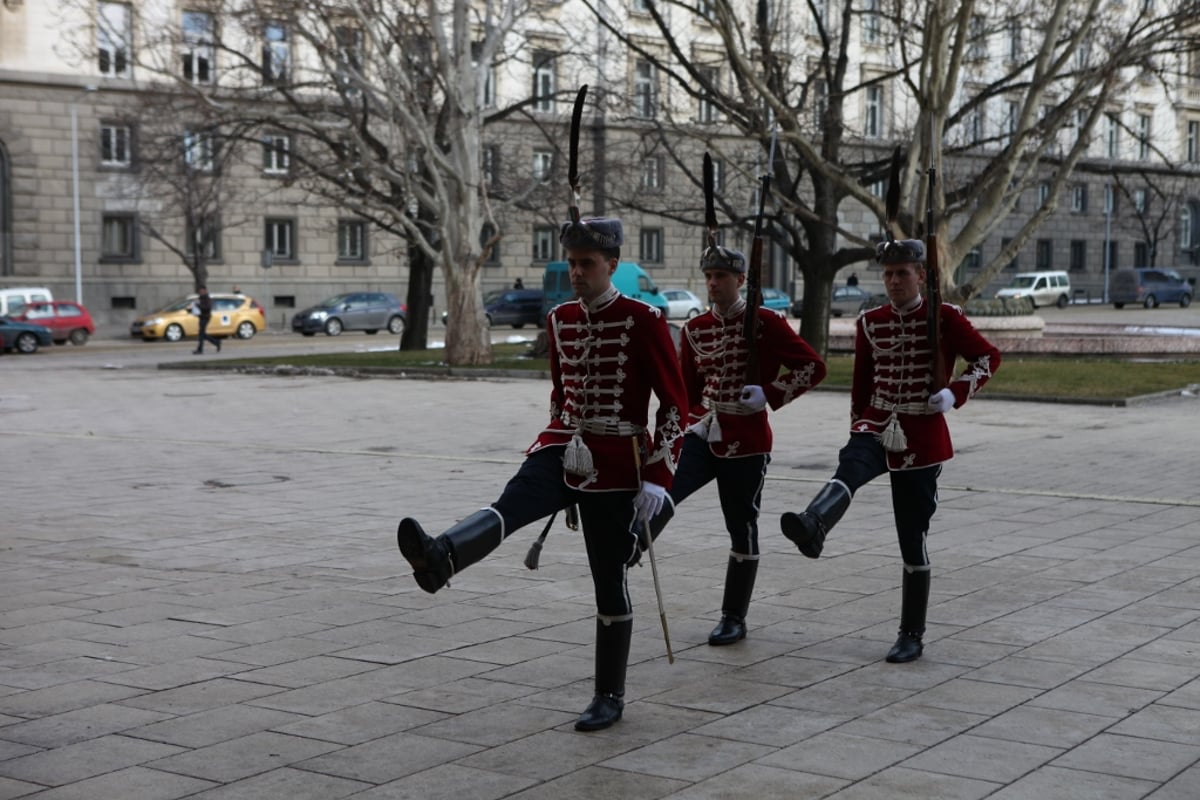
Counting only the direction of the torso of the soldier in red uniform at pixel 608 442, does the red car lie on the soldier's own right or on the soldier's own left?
on the soldier's own right

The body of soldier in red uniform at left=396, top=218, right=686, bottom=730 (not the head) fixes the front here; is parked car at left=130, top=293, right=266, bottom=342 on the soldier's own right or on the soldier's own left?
on the soldier's own right

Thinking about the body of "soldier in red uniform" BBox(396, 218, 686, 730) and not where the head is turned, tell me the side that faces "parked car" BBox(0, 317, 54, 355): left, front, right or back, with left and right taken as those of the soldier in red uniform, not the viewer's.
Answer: right

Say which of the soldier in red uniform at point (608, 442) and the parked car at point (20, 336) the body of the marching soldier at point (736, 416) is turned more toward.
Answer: the soldier in red uniform

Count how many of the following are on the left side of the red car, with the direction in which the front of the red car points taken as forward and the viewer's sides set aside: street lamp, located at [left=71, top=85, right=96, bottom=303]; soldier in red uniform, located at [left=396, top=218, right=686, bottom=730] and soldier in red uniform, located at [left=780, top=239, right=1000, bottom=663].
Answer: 2

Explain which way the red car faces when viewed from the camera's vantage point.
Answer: facing to the left of the viewer

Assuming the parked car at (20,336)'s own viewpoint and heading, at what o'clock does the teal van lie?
The teal van is roughly at 12 o'clock from the parked car.

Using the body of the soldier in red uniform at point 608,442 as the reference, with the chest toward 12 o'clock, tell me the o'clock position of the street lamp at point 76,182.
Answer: The street lamp is roughly at 4 o'clock from the soldier in red uniform.

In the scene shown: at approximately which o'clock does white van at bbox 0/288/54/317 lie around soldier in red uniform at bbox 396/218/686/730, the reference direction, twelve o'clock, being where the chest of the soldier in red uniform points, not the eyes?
The white van is roughly at 4 o'clock from the soldier in red uniform.

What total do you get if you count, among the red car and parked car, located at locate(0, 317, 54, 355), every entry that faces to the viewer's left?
1

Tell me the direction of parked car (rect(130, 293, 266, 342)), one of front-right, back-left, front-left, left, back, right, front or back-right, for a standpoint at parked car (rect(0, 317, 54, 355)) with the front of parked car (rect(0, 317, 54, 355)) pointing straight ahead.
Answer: front-left

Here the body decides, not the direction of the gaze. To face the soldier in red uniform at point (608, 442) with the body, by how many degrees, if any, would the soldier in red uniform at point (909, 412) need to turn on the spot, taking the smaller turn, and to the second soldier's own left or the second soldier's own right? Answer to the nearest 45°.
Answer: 0° — they already face them
